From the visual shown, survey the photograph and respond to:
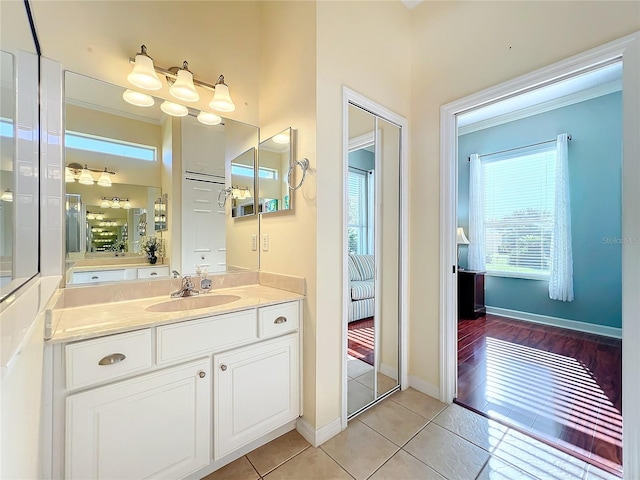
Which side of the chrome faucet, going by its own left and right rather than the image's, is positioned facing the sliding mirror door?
left

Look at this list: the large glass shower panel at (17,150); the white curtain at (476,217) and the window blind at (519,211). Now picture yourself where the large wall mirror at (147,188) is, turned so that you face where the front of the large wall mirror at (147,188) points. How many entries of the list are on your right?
1

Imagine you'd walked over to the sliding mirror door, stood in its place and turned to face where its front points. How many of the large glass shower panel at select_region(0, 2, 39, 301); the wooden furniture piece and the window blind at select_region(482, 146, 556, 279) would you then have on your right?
1

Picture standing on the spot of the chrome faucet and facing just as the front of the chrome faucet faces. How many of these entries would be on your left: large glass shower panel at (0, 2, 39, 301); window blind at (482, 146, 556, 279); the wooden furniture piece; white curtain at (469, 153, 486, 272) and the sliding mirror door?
4

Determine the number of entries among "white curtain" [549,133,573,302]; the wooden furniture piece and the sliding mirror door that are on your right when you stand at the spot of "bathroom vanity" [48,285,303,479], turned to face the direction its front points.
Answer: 0

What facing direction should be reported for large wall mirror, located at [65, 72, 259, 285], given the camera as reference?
facing the viewer and to the right of the viewer

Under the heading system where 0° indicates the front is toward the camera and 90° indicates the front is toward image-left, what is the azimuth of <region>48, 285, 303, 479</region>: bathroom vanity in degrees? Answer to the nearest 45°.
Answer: approximately 315°

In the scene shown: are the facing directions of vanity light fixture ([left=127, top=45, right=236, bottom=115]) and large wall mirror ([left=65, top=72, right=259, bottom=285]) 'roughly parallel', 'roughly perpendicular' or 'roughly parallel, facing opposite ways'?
roughly parallel

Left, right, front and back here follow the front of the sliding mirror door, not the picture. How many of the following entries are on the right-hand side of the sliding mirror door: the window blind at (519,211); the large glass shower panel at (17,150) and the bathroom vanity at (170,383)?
2

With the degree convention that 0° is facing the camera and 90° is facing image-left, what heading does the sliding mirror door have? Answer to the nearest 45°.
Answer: approximately 315°

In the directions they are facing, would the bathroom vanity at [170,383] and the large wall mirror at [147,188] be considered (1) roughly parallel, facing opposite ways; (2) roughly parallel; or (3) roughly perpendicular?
roughly parallel

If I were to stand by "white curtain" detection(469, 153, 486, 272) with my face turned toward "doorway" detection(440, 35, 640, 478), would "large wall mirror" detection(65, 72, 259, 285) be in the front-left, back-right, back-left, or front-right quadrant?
front-right

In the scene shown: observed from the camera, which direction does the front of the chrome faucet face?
facing the viewer

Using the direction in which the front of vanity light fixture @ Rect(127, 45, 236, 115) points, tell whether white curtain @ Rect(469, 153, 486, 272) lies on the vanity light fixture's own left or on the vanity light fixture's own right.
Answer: on the vanity light fixture's own left

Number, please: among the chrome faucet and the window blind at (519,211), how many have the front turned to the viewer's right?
0
